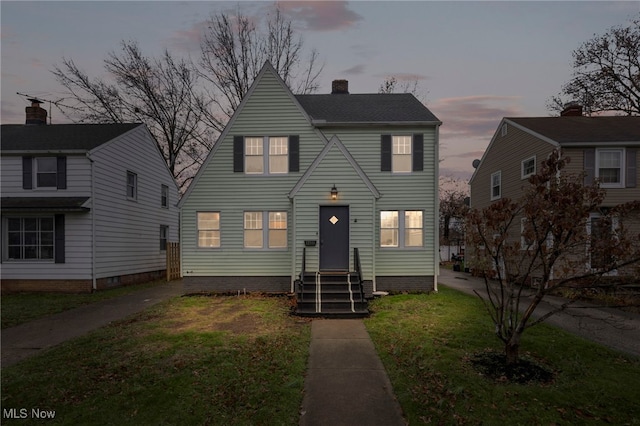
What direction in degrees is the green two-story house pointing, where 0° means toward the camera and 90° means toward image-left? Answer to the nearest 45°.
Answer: approximately 0°

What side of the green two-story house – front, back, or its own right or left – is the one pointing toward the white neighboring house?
right

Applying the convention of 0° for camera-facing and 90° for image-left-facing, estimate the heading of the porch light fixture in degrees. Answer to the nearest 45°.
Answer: approximately 0°

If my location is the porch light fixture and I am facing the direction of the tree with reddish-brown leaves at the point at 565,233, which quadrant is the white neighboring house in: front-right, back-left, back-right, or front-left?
back-right

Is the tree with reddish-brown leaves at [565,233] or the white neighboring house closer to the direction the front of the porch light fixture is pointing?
the tree with reddish-brown leaves
